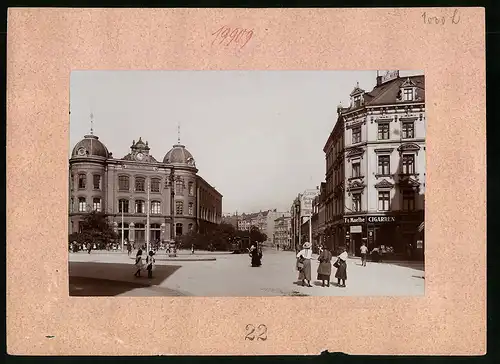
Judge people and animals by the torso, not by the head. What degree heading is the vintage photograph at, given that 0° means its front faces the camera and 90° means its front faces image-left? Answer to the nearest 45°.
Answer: approximately 0°
